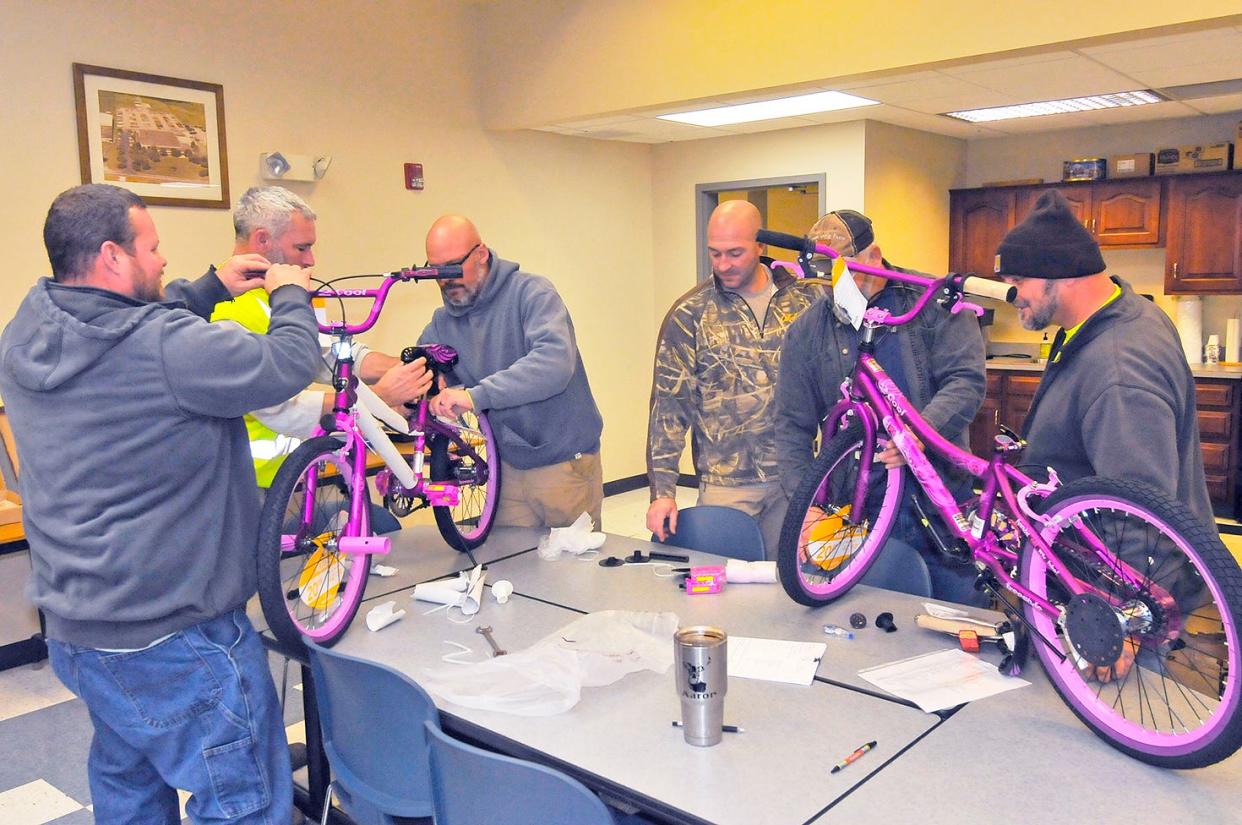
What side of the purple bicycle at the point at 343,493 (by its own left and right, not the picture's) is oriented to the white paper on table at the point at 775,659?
left

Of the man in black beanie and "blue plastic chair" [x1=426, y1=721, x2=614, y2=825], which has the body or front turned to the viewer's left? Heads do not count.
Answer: the man in black beanie

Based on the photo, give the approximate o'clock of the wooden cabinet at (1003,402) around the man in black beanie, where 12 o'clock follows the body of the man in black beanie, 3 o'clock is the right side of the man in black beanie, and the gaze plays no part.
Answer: The wooden cabinet is roughly at 3 o'clock from the man in black beanie.

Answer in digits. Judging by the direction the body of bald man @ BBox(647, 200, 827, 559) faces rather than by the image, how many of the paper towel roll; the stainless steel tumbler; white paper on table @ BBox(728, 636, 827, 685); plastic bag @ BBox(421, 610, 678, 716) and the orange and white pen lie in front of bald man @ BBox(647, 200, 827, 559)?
4

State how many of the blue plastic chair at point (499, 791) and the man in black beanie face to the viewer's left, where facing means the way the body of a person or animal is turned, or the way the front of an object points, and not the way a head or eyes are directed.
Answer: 1

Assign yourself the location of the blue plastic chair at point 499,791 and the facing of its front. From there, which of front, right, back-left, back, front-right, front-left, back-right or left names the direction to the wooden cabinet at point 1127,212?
front

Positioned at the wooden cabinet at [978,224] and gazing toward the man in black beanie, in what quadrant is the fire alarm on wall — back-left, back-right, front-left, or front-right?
front-right

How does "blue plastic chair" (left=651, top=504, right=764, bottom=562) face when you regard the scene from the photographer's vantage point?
facing the viewer and to the left of the viewer

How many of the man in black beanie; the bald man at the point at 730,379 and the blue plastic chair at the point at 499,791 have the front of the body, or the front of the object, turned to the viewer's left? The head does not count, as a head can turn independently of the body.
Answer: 1

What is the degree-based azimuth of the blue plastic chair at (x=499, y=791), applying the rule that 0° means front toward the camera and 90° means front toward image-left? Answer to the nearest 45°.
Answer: approximately 225°

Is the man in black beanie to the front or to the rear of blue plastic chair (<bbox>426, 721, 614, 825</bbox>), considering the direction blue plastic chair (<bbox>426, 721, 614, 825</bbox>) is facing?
to the front

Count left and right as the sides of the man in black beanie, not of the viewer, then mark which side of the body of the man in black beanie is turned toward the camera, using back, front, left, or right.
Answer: left

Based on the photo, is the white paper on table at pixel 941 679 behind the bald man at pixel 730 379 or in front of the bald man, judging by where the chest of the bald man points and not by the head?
in front

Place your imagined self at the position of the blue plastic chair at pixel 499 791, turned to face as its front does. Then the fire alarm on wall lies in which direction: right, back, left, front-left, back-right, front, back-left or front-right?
front-left
